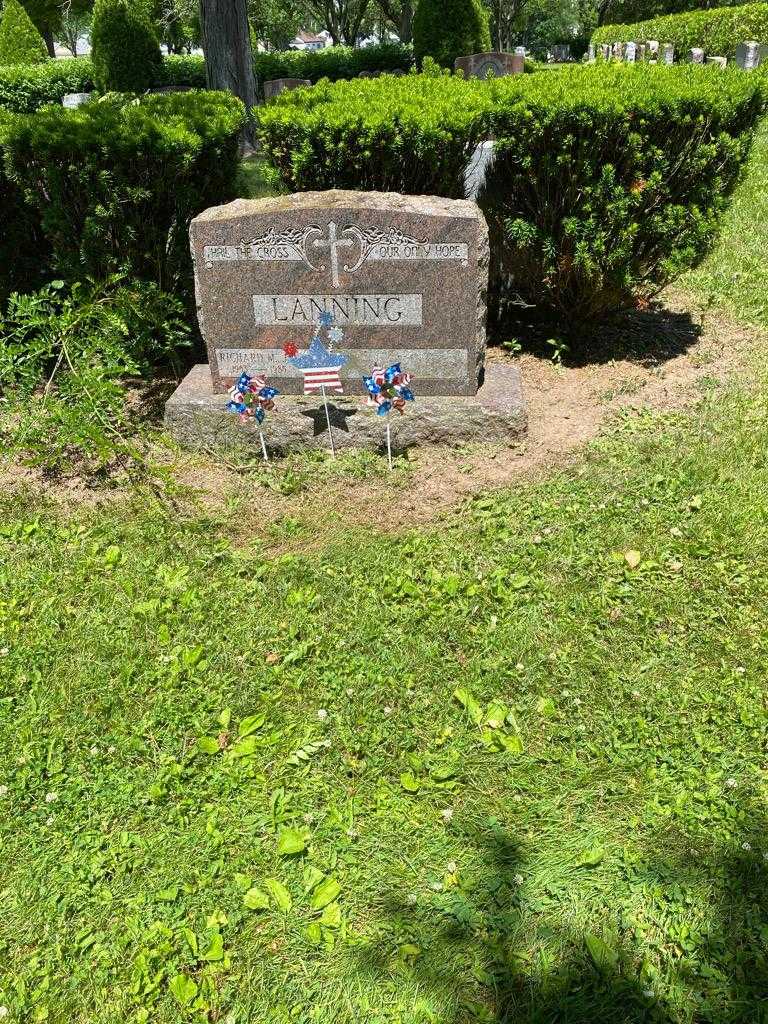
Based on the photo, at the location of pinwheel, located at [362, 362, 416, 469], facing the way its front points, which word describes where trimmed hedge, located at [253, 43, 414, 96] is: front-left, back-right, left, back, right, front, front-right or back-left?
back

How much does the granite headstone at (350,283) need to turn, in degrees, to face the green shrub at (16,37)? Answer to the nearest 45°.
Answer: approximately 180°

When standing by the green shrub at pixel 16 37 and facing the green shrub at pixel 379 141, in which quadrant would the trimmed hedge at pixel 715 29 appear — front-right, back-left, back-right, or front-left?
front-left

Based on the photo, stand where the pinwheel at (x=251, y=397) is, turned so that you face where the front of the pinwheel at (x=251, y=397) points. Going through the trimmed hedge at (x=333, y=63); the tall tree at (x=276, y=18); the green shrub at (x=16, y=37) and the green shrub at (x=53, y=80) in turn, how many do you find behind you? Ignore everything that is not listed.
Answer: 4

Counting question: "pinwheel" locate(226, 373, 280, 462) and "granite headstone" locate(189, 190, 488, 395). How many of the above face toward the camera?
2

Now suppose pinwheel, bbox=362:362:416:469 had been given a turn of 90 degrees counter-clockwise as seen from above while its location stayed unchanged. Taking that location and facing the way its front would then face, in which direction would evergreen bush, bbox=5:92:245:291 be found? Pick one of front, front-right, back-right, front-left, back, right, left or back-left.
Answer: back-left

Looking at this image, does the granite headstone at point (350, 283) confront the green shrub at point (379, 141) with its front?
no

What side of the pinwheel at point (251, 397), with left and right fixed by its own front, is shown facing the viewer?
front

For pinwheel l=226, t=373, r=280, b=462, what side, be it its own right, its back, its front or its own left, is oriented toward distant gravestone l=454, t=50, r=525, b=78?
back

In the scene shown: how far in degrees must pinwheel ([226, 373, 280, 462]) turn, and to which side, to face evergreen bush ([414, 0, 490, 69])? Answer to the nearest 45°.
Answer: approximately 180°

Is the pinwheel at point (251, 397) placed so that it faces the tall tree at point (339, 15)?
no

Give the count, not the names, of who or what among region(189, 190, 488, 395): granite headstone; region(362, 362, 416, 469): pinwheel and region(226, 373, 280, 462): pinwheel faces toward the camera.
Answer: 3

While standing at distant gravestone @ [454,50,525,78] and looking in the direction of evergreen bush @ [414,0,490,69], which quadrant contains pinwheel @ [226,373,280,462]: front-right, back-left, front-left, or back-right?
back-left

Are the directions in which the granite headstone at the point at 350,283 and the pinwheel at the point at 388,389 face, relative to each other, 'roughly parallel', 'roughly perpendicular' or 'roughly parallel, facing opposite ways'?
roughly parallel

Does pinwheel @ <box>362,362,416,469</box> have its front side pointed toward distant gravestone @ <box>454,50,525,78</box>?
no

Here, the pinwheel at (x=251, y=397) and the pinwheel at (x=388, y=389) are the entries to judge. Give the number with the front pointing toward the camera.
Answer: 2

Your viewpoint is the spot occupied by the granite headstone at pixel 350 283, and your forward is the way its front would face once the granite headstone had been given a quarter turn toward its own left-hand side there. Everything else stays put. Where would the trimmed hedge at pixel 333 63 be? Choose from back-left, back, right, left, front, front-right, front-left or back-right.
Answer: left

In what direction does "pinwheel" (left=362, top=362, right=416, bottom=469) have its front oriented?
toward the camera

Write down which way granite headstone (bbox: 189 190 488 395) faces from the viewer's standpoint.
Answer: facing the viewer

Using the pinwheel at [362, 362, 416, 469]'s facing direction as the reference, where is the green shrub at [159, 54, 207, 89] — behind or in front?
behind

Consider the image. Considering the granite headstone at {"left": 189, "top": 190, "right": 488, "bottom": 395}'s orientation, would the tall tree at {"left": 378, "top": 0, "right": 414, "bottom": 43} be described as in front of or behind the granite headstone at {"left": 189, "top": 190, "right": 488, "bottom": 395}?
behind

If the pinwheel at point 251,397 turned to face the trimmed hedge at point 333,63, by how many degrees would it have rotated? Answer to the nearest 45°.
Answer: approximately 180°

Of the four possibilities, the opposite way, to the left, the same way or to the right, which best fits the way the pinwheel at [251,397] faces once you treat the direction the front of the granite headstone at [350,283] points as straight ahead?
the same way

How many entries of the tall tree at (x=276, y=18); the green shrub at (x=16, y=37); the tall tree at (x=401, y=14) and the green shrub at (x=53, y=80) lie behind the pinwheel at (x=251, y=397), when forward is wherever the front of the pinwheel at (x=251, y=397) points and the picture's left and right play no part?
4
